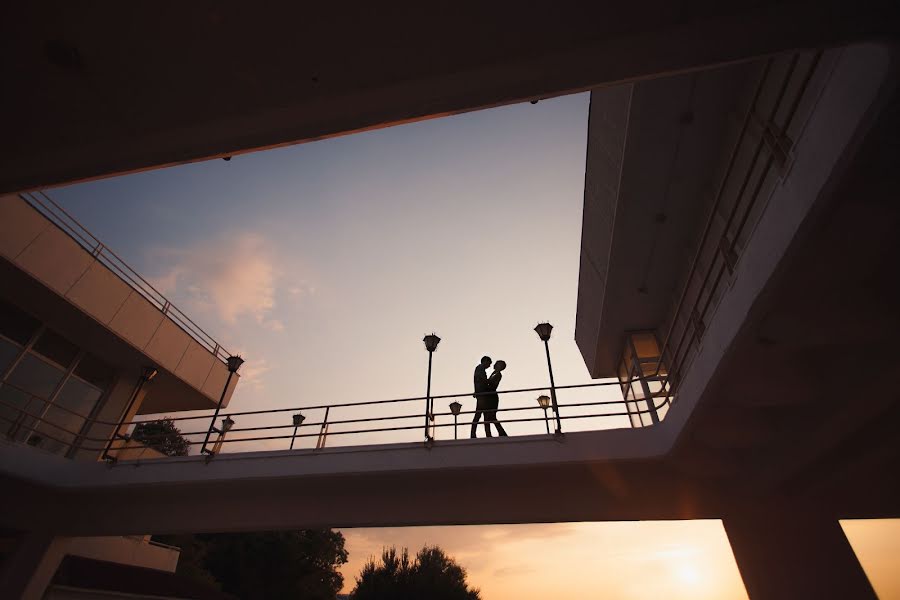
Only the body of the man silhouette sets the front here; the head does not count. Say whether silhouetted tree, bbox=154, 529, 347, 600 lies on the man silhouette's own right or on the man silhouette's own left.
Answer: on the man silhouette's own left

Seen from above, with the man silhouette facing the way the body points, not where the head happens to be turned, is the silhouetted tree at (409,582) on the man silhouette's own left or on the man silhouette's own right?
on the man silhouette's own left

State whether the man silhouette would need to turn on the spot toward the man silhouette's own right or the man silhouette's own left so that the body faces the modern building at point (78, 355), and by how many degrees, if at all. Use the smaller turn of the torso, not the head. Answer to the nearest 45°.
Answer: approximately 180°

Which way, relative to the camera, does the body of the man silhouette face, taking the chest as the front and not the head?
to the viewer's right
